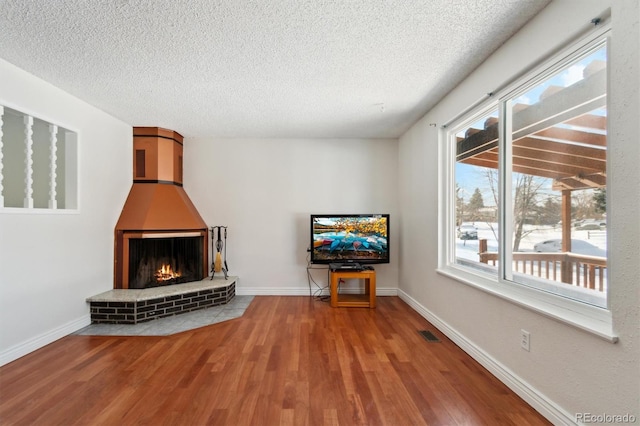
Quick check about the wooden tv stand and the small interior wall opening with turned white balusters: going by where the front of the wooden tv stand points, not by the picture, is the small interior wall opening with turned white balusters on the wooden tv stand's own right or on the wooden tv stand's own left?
on the wooden tv stand's own right

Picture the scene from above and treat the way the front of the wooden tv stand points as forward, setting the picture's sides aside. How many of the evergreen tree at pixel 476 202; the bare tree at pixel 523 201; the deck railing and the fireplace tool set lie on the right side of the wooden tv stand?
1

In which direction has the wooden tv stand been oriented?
toward the camera

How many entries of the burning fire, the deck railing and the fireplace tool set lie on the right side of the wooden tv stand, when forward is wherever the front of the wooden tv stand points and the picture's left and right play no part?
2

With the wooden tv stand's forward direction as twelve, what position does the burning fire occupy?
The burning fire is roughly at 3 o'clock from the wooden tv stand.

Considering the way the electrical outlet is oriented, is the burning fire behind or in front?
in front

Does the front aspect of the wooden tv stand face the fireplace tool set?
no

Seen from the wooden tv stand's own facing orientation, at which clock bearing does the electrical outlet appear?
The electrical outlet is roughly at 11 o'clock from the wooden tv stand.

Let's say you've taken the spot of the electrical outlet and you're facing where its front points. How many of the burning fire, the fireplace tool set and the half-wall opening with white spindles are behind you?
0

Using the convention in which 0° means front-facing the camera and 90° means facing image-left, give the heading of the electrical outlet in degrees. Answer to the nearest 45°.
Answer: approximately 45°

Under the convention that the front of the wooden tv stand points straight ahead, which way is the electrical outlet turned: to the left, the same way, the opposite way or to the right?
to the right

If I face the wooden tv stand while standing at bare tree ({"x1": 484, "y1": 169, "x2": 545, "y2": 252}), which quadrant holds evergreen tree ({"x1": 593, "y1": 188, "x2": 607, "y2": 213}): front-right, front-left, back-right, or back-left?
back-left

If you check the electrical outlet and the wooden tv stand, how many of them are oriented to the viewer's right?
0
